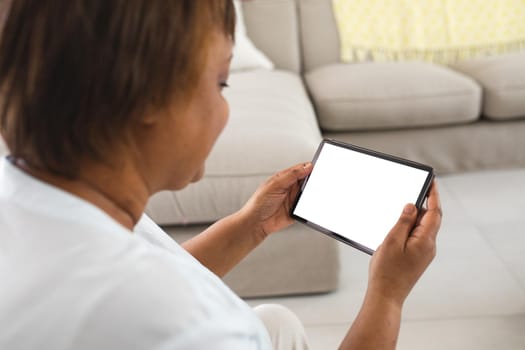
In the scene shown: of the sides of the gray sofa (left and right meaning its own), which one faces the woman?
front

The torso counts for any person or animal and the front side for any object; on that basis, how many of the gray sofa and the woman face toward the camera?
1

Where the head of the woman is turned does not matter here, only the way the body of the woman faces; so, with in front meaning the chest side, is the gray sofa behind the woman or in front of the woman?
in front

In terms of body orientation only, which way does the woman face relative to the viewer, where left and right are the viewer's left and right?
facing away from the viewer and to the right of the viewer

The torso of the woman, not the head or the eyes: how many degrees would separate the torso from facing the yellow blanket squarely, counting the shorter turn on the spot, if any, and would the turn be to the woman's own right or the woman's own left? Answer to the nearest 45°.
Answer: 0° — they already face it

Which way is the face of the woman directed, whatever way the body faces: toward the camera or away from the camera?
away from the camera

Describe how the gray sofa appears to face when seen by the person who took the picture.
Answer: facing the viewer
